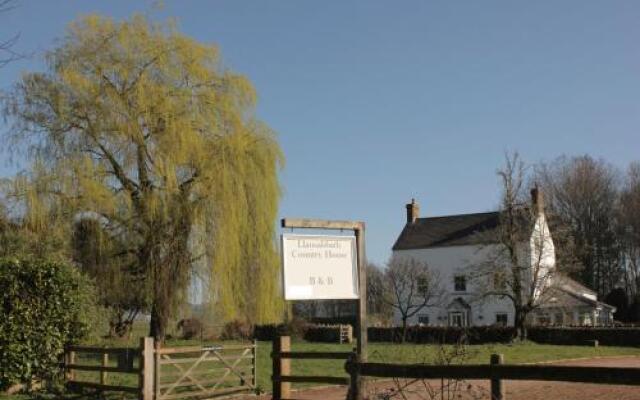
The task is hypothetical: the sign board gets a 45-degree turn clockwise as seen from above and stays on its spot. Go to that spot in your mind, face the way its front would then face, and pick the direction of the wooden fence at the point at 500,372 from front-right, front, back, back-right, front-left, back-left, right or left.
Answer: left

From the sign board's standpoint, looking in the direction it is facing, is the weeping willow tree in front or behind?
behind

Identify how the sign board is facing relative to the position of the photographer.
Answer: facing the viewer

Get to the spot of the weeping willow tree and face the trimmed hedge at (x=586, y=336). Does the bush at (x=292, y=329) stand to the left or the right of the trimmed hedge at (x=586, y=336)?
left

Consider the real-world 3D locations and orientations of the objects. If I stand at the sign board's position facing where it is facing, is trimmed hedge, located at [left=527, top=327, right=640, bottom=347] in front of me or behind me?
behind

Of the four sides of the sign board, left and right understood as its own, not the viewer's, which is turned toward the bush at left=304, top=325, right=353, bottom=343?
back

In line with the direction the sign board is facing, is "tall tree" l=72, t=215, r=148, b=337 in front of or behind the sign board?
behind
